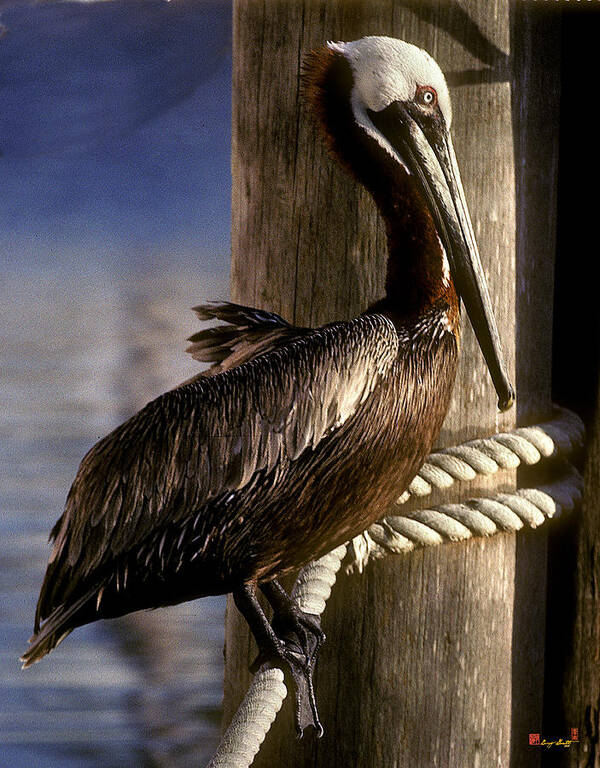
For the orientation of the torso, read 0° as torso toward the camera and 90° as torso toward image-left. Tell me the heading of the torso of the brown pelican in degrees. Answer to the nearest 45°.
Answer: approximately 270°
